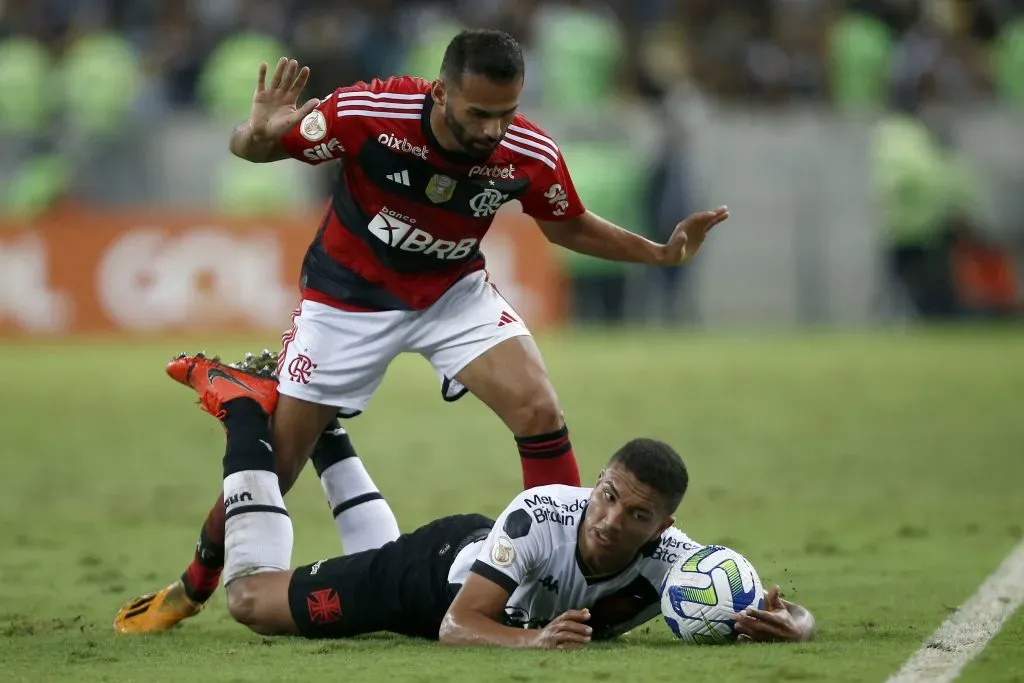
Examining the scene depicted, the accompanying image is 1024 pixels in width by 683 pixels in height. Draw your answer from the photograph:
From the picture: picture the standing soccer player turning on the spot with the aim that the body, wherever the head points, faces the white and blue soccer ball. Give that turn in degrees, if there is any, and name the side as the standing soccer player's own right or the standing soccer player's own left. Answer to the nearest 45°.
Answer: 0° — they already face it

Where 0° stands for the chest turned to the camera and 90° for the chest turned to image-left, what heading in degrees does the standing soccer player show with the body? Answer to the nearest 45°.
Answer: approximately 315°
